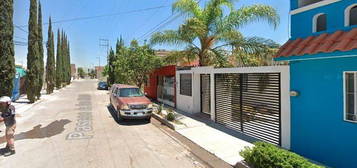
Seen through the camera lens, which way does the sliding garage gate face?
facing the viewer and to the left of the viewer

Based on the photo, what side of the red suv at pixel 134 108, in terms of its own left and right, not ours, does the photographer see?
front

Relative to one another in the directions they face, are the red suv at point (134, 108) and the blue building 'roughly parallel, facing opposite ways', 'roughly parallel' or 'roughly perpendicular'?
roughly perpendicular

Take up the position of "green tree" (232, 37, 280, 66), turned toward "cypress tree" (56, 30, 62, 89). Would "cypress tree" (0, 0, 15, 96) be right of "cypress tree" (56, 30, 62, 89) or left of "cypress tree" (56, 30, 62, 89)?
left

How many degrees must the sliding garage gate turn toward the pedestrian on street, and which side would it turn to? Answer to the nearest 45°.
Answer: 0° — it already faces them

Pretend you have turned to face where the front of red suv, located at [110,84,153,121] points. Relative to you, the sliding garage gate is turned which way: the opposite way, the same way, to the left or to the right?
to the right

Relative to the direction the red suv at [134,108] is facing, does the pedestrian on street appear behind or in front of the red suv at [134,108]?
in front

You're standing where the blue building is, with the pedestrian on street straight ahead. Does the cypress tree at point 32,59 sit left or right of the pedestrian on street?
right

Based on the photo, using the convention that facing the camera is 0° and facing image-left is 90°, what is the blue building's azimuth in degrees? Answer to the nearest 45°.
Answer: approximately 45°
